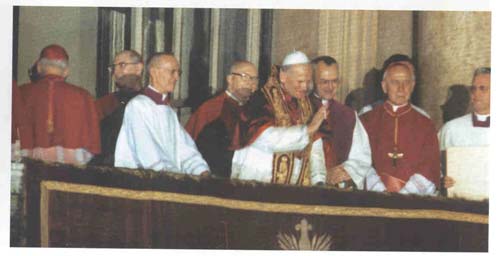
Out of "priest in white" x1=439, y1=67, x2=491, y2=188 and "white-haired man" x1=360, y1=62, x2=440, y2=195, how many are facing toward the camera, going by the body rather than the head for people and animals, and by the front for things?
2

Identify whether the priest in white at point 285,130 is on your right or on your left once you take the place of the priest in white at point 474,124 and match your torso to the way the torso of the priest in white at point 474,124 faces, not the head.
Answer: on your right

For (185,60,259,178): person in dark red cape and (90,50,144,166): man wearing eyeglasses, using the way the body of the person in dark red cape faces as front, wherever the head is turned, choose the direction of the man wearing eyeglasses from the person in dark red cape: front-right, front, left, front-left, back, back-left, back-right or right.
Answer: back-right

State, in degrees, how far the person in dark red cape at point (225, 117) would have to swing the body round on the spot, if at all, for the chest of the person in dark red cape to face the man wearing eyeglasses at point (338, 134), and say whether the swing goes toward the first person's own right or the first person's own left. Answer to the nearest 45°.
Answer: approximately 45° to the first person's own left

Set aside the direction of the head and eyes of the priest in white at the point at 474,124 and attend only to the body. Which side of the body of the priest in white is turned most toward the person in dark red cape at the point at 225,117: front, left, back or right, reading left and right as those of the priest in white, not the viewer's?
right

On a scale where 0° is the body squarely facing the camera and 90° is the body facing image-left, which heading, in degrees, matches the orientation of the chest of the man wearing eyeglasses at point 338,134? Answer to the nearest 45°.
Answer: approximately 45°

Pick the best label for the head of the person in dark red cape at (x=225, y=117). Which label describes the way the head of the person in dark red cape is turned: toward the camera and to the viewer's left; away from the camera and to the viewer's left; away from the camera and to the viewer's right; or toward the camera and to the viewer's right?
toward the camera and to the viewer's right

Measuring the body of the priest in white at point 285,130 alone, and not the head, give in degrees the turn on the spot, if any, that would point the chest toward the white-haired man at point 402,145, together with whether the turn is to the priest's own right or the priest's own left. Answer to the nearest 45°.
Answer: approximately 45° to the priest's own left

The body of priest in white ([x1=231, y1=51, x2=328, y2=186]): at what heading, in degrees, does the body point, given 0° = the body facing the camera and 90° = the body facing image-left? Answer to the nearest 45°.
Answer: approximately 315°

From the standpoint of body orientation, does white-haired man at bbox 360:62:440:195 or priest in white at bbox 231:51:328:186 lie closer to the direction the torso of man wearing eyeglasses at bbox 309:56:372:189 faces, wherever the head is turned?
the priest in white

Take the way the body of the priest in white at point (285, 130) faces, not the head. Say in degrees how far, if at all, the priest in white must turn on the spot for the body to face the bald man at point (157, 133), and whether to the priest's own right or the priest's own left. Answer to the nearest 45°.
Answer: approximately 135° to the priest's own right
